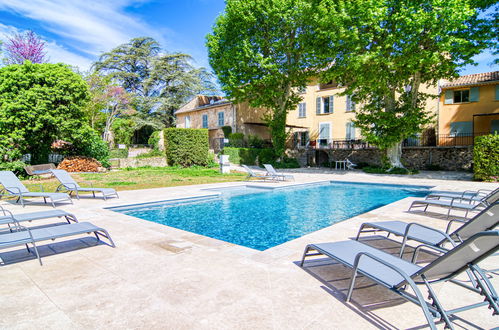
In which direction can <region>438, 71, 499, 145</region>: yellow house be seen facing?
toward the camera

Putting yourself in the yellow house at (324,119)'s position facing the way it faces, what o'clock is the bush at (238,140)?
The bush is roughly at 2 o'clock from the yellow house.

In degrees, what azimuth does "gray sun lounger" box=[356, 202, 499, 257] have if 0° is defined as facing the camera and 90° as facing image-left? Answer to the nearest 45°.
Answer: approximately 135°

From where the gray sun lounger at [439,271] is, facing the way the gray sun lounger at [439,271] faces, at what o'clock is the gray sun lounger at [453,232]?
the gray sun lounger at [453,232] is roughly at 2 o'clock from the gray sun lounger at [439,271].

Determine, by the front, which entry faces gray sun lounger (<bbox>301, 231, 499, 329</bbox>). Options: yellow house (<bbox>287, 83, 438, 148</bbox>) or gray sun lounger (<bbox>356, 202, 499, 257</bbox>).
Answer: the yellow house

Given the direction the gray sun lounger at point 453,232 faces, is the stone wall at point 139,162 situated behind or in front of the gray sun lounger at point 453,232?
in front

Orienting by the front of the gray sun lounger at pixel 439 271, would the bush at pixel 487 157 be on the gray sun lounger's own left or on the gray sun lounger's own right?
on the gray sun lounger's own right

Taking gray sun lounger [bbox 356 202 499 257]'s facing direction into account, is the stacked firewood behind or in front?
in front

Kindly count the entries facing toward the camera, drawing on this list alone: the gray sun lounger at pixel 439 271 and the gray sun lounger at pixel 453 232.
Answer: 0

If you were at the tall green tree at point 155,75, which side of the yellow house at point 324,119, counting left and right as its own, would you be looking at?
right

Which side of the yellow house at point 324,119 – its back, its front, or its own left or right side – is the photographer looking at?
front

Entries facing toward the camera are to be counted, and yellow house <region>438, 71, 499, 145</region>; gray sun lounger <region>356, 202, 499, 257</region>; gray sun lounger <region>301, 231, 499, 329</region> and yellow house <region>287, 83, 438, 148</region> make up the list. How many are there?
2

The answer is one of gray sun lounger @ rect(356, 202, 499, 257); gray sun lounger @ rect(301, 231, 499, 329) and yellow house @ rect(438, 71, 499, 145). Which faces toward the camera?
the yellow house

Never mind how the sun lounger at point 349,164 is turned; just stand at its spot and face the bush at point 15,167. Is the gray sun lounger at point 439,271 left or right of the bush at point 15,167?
left

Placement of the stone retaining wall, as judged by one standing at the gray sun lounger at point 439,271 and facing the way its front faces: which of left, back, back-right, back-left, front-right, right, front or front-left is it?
front-right

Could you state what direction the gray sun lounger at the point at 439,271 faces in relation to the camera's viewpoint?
facing away from the viewer and to the left of the viewer

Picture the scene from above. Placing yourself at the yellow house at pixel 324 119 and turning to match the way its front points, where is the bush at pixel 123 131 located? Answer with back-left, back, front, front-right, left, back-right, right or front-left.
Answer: right

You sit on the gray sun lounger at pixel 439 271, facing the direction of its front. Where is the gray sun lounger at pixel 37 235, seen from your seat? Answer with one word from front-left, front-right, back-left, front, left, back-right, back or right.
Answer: front-left
